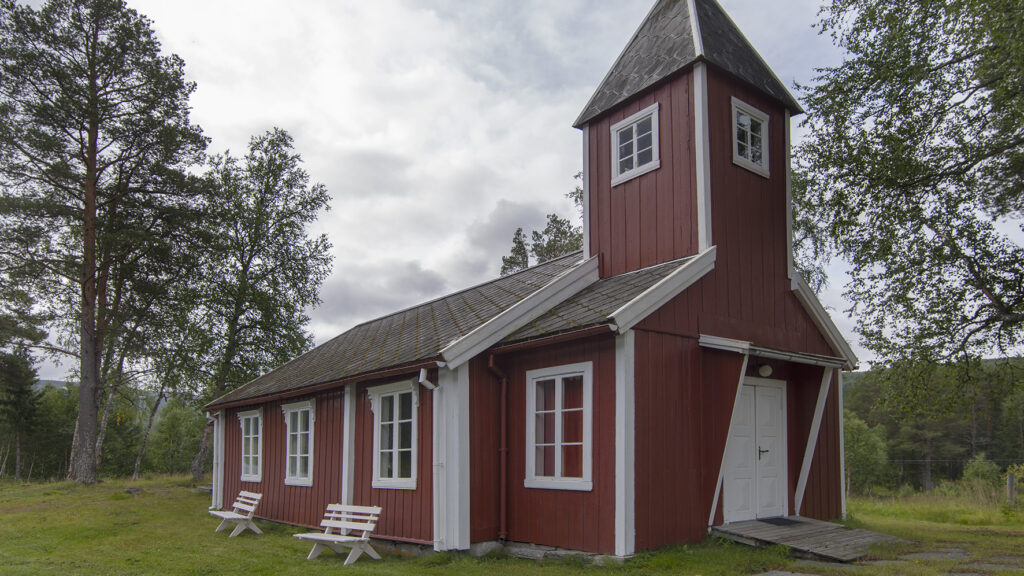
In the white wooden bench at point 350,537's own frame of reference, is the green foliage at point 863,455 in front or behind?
behind

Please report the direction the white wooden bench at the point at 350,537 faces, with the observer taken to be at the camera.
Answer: facing the viewer and to the left of the viewer

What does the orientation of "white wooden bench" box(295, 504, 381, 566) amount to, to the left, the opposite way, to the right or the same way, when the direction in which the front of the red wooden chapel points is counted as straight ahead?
to the right

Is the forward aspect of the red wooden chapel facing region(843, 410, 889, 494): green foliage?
no

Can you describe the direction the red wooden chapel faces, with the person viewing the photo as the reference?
facing the viewer and to the right of the viewer

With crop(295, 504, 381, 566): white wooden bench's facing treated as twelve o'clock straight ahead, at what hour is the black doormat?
The black doormat is roughly at 8 o'clock from the white wooden bench.

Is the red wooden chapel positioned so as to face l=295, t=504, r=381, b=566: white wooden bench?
no

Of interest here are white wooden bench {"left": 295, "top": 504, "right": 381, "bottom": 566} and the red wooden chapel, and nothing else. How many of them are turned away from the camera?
0
